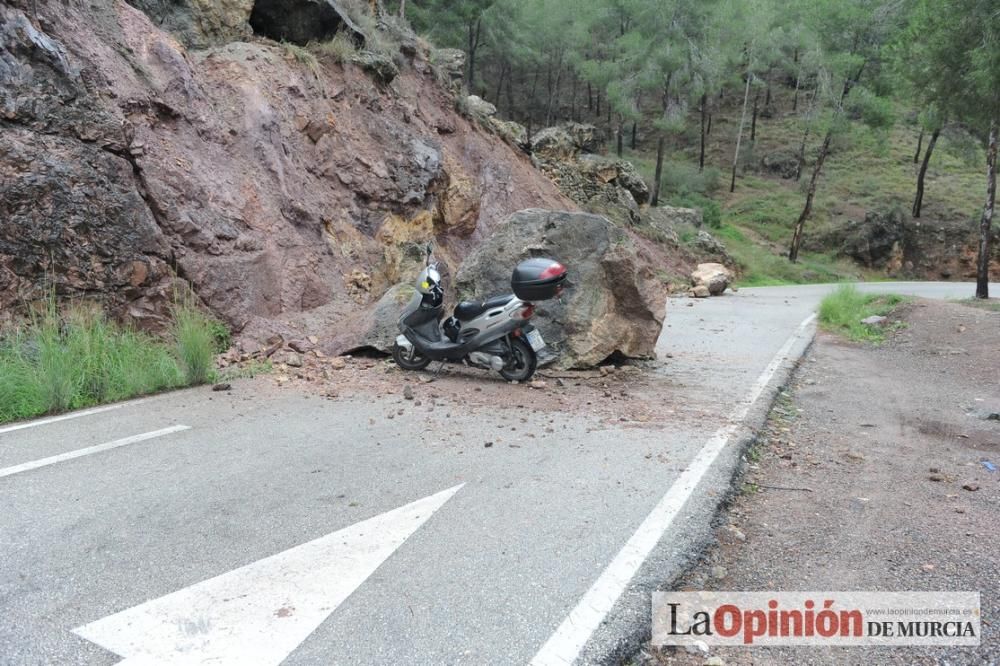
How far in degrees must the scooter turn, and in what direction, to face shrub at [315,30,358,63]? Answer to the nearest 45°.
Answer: approximately 45° to its right

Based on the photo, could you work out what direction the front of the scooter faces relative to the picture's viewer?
facing away from the viewer and to the left of the viewer

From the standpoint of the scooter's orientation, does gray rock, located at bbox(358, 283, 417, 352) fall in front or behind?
in front

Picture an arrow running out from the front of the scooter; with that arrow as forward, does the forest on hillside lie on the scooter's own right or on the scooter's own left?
on the scooter's own right
